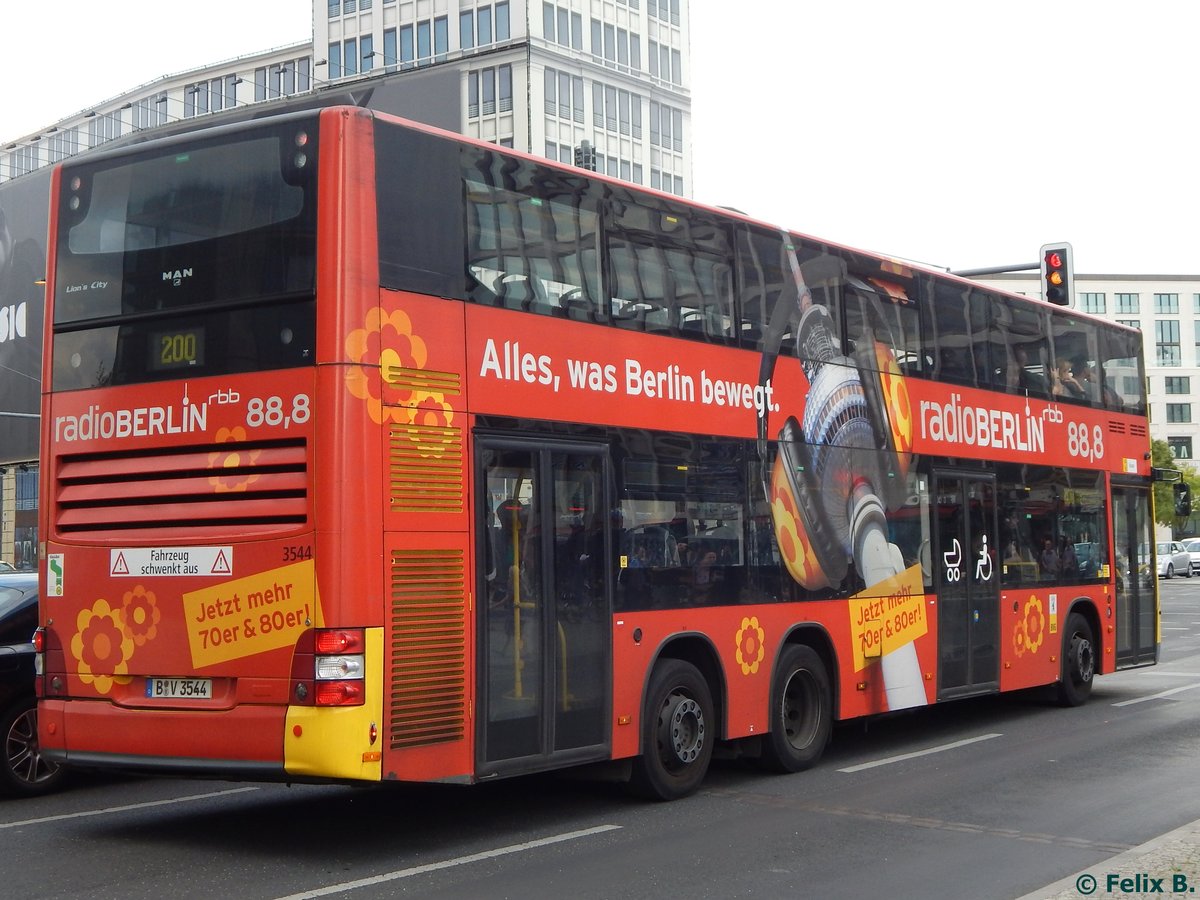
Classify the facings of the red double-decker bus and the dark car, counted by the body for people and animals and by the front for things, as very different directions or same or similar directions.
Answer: same or similar directions

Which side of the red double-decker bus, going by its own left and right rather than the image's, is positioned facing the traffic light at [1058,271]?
front

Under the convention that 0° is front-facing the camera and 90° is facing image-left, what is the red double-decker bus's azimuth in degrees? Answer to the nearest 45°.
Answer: approximately 225°

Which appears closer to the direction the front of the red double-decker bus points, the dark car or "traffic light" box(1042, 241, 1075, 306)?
the traffic light

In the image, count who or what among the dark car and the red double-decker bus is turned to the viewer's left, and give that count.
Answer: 0

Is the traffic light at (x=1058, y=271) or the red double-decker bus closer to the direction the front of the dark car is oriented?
the traffic light

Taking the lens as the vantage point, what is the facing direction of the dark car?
facing away from the viewer and to the right of the viewer

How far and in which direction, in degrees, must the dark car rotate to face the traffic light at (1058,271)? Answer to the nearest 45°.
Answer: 0° — it already faces it
